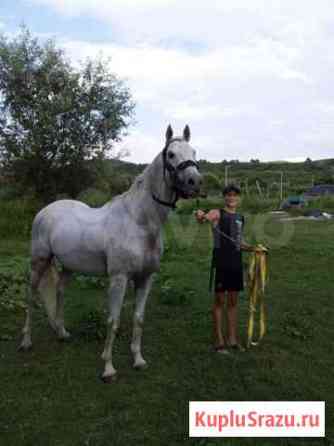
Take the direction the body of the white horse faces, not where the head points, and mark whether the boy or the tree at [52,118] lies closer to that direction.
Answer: the boy

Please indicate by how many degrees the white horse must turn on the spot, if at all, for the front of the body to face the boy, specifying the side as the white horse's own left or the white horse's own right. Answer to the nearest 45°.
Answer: approximately 90° to the white horse's own left

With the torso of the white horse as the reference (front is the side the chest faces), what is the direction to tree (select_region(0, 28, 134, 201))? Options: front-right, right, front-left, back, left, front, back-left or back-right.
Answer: back-left

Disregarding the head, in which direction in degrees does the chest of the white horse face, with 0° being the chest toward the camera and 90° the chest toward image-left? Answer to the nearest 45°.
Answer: approximately 315°
